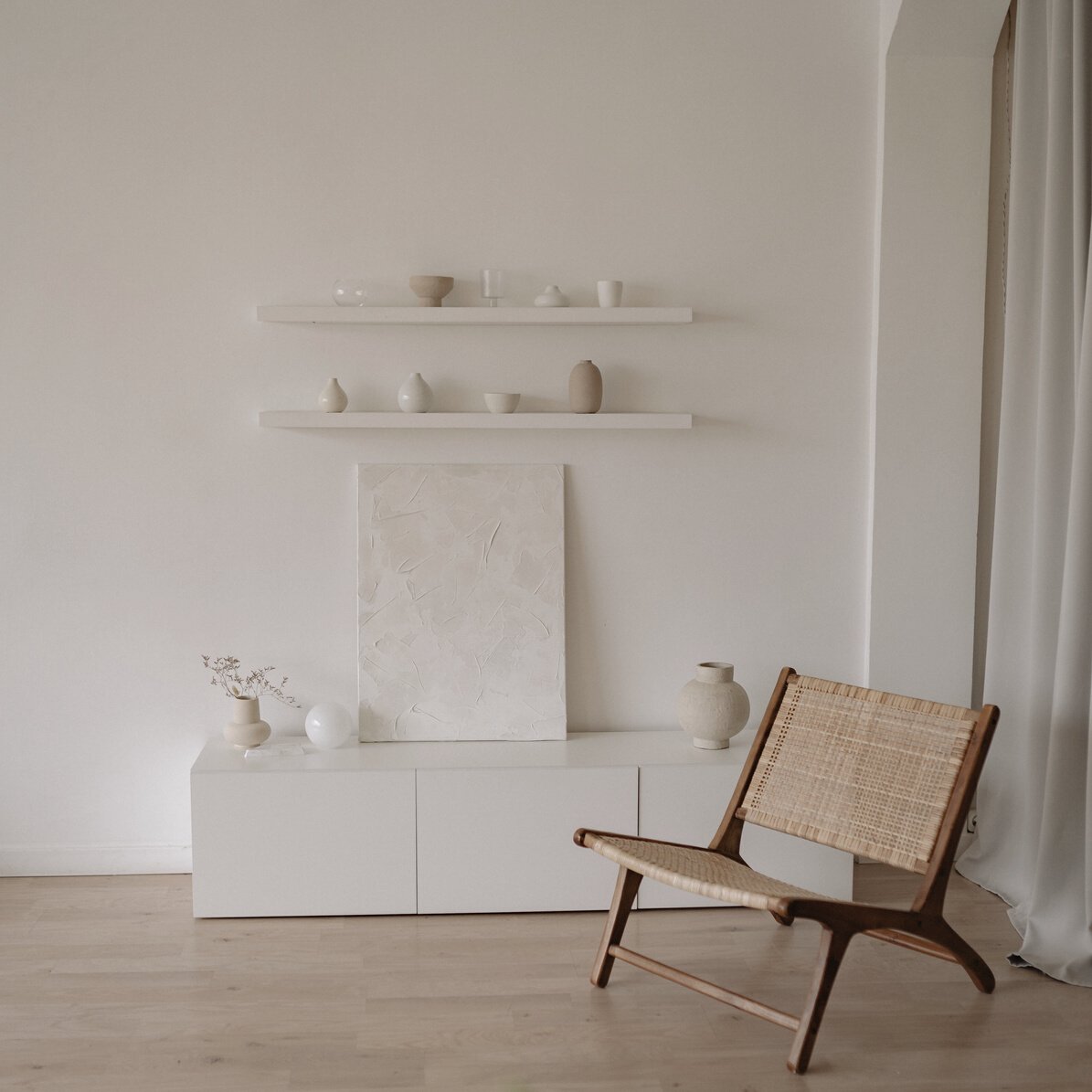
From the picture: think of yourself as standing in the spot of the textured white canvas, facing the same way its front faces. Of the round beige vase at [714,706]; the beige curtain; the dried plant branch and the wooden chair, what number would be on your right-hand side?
1

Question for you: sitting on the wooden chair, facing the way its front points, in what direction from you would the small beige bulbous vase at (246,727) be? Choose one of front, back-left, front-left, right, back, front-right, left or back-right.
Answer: front-right

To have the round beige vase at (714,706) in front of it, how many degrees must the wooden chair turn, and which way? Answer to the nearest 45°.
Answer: approximately 90° to its right

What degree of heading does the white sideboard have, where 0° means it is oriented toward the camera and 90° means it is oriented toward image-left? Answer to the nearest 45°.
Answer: approximately 0°

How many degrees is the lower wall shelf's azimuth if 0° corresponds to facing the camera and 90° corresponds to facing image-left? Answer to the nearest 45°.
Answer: approximately 0°
